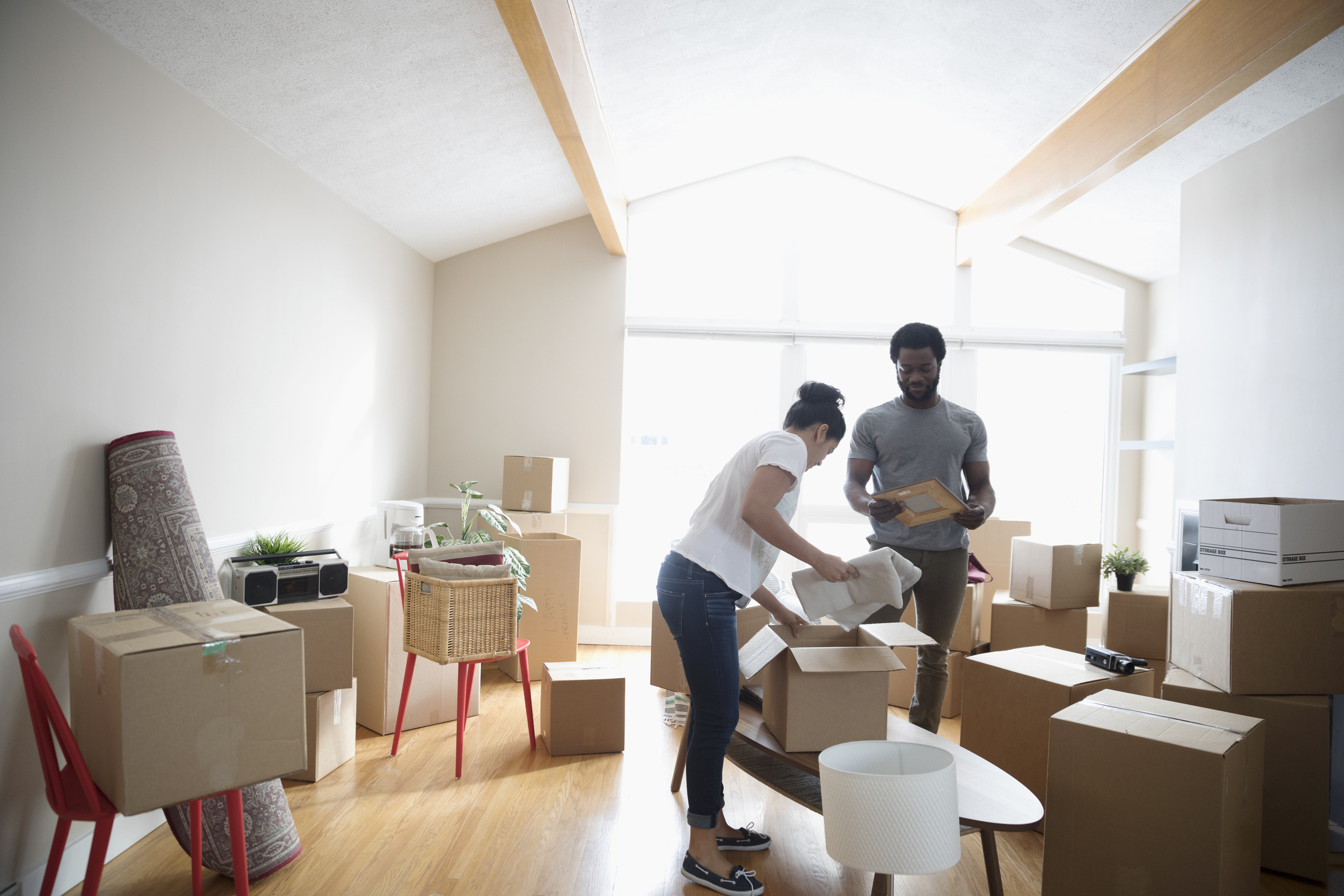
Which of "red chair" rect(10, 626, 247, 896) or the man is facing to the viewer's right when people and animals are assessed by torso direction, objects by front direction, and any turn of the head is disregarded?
the red chair

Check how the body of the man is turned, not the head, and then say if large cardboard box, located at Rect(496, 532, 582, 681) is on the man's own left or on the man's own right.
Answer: on the man's own right

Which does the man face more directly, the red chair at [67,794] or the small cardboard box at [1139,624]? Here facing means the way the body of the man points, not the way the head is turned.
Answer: the red chair

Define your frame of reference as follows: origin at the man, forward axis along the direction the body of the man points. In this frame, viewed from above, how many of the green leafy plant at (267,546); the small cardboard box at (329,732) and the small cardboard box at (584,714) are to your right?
3

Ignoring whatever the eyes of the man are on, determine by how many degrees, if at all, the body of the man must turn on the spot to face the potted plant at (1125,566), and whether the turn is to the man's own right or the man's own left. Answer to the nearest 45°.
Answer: approximately 135° to the man's own left

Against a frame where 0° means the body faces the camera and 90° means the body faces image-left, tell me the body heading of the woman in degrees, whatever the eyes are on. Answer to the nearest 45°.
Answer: approximately 270°

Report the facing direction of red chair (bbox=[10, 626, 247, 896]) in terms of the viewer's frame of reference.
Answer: facing to the right of the viewer

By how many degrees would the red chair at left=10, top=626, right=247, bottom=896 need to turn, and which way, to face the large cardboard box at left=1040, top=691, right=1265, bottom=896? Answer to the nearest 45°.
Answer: approximately 45° to its right

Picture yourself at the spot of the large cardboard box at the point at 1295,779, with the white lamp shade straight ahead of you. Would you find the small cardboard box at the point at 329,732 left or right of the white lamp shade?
right

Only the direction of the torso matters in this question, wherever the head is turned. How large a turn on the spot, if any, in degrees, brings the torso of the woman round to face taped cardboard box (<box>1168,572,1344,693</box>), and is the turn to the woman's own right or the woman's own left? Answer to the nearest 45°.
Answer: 0° — they already face it

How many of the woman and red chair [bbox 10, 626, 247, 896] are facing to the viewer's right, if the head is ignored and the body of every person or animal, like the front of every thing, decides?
2

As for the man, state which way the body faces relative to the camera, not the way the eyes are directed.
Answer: toward the camera

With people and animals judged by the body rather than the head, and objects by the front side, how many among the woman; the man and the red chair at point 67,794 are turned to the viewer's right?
2

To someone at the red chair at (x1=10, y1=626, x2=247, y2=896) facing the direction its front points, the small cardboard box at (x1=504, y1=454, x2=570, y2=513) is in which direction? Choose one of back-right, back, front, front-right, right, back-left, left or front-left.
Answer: front-left

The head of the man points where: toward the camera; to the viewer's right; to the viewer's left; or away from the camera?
toward the camera

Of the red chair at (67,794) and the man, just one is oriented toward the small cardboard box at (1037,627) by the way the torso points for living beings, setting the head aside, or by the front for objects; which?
the red chair
